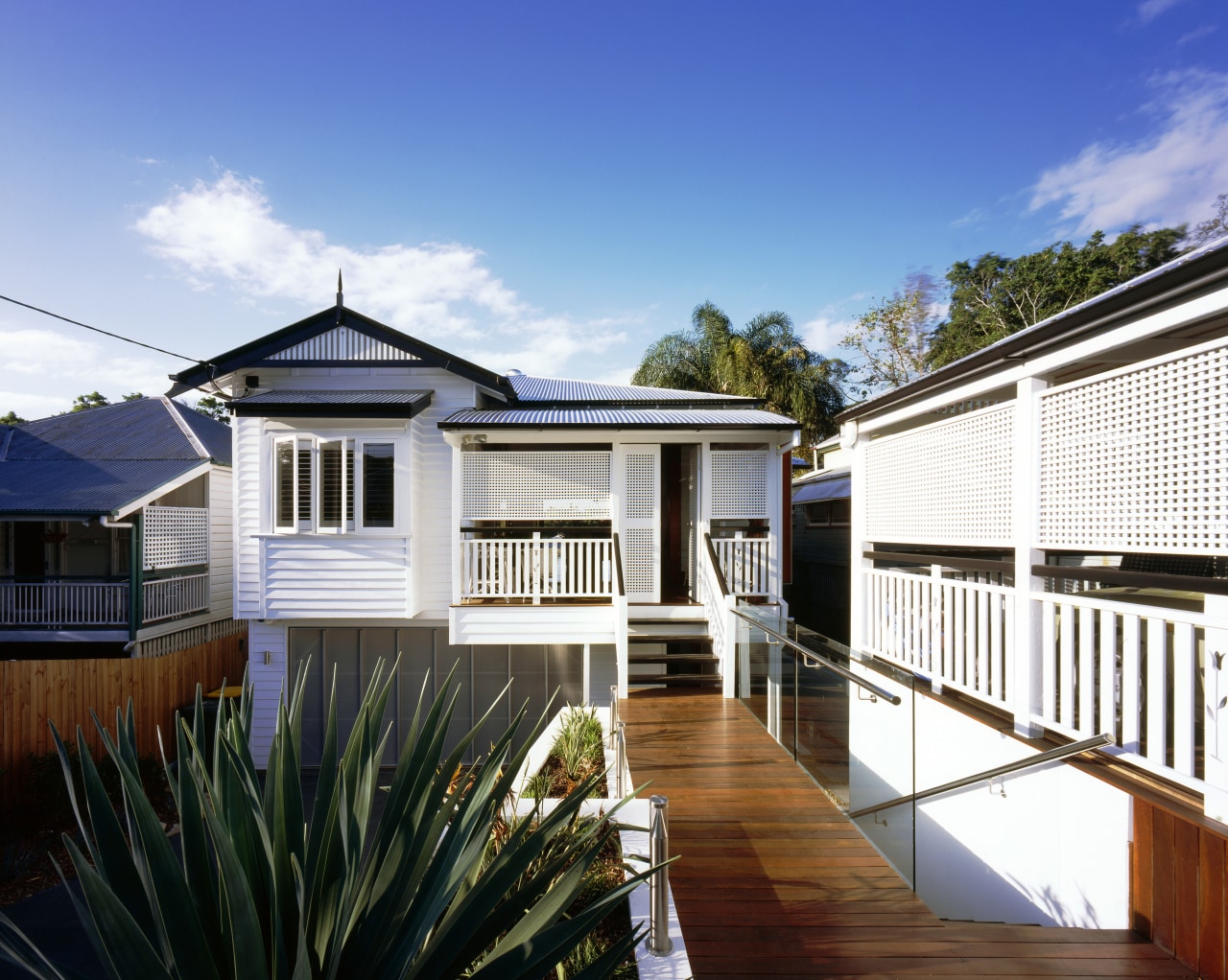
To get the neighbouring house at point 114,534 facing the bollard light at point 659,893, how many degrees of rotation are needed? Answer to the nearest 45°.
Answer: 0° — it already faces it

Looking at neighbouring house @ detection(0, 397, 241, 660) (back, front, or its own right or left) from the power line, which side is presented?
front

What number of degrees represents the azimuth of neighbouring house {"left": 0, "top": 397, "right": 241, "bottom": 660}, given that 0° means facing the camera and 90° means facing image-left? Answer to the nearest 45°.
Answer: approximately 0°

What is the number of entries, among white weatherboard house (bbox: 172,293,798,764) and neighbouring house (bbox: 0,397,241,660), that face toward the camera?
2

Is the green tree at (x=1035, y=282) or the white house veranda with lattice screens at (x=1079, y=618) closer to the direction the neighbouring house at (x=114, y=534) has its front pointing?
the white house veranda with lattice screens

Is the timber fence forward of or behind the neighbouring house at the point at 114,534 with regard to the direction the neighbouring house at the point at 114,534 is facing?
forward

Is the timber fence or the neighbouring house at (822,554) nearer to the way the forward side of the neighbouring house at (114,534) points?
the timber fence

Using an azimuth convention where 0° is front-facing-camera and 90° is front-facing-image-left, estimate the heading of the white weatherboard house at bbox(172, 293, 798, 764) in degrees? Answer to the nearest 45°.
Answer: approximately 0°
